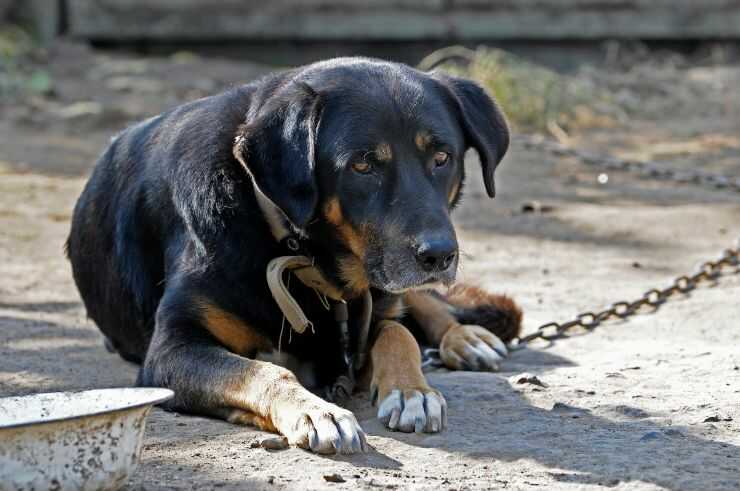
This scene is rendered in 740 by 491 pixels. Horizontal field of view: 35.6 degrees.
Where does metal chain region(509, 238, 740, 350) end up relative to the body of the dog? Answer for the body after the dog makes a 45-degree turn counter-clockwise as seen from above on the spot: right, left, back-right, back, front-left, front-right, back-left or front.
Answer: front-left

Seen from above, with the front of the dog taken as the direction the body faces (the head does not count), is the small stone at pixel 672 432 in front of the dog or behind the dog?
in front

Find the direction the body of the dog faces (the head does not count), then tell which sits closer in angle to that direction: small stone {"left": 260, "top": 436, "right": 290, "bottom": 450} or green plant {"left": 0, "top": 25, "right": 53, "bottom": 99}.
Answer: the small stone

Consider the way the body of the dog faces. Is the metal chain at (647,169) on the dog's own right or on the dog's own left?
on the dog's own left

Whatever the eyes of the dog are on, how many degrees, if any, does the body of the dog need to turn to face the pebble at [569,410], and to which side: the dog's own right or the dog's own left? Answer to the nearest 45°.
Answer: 0° — it already faces it

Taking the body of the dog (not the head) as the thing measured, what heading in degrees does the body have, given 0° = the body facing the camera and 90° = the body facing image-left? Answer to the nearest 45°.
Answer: approximately 315°

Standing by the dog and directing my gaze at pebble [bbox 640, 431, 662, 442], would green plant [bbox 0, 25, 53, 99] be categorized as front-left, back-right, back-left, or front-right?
back-left

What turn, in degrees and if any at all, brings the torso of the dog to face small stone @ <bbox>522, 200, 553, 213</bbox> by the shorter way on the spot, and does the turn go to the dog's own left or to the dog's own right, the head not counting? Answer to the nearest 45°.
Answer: approximately 90° to the dog's own left

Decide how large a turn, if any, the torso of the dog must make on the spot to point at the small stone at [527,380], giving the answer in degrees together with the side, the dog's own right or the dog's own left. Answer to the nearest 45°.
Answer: approximately 45° to the dog's own left

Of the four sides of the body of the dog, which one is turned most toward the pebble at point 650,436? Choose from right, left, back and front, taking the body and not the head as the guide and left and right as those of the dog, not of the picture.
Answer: front
